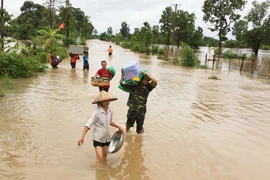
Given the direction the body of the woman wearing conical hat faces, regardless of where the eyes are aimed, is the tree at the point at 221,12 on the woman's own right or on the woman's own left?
on the woman's own left

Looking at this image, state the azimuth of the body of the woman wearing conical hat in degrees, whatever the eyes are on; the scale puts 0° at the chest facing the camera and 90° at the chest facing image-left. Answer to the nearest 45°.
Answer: approximately 315°

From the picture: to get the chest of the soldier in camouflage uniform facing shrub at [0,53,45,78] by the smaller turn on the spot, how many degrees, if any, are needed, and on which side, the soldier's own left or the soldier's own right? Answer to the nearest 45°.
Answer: approximately 135° to the soldier's own right

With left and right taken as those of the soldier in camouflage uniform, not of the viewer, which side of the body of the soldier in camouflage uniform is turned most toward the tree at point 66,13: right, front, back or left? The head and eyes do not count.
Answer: back

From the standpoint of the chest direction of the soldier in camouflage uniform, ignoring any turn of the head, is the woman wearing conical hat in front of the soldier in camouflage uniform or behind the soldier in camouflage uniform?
in front

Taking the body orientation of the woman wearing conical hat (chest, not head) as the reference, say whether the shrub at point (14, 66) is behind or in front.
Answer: behind

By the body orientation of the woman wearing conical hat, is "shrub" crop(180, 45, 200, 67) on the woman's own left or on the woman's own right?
on the woman's own left

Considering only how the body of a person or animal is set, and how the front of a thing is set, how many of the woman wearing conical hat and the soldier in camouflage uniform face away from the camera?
0

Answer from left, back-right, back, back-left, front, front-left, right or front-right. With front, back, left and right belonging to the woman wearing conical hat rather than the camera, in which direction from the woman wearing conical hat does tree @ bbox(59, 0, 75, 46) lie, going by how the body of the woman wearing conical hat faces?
back-left

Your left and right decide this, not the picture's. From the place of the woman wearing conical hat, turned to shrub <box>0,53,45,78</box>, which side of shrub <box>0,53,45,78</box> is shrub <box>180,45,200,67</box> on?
right

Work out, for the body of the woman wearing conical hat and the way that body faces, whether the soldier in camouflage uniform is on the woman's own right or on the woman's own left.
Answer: on the woman's own left

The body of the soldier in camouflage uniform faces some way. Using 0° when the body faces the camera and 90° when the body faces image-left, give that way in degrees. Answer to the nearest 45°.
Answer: approximately 0°

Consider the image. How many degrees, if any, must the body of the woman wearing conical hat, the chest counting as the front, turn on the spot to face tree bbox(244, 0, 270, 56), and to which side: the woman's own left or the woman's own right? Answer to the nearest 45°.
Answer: approximately 90° to the woman's own left
